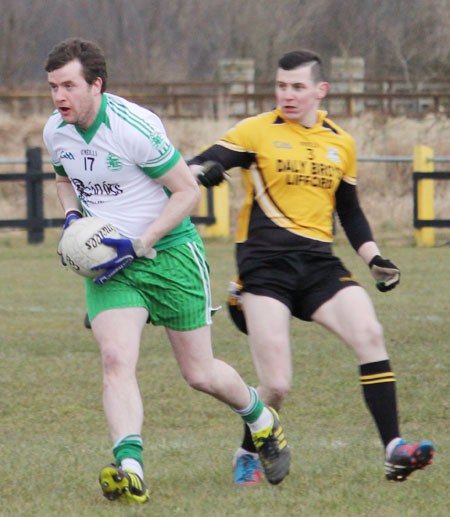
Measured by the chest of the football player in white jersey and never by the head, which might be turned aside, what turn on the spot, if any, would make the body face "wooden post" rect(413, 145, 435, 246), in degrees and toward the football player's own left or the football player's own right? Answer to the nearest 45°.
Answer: approximately 135° to the football player's own right

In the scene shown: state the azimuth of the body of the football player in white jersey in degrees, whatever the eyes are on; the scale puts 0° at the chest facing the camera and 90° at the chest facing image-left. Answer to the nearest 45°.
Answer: approximately 45°

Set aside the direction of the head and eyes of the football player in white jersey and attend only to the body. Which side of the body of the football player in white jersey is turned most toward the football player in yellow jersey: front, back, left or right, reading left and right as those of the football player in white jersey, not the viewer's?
back

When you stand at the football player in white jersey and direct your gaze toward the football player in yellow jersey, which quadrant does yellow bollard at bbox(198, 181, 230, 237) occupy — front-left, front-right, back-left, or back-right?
front-left

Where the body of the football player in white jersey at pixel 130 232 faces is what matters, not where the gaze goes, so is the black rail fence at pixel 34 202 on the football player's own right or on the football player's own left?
on the football player's own right

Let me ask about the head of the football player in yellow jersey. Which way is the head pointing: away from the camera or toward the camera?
toward the camera

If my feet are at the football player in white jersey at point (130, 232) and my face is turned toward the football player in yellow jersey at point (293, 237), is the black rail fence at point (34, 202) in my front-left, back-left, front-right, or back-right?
front-left

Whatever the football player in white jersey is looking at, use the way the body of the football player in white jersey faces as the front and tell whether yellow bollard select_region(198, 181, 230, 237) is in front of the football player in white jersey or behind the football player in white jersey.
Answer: behind

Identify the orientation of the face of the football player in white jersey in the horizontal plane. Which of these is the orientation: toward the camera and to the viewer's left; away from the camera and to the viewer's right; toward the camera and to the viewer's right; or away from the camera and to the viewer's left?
toward the camera and to the viewer's left
